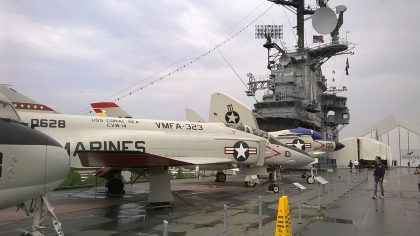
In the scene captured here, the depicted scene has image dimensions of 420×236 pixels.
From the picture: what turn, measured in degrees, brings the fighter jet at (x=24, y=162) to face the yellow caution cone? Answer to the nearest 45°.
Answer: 0° — it already faces it

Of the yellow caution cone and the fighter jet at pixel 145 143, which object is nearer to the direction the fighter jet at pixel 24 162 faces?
the yellow caution cone

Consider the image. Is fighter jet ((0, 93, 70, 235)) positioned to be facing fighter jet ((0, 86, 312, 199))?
no

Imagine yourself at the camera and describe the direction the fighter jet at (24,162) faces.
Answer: facing to the right of the viewer
